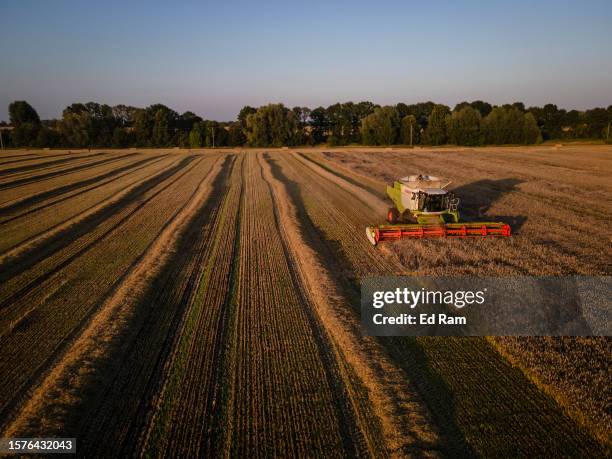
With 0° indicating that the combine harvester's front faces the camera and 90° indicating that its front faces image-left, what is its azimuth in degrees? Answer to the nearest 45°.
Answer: approximately 315°
